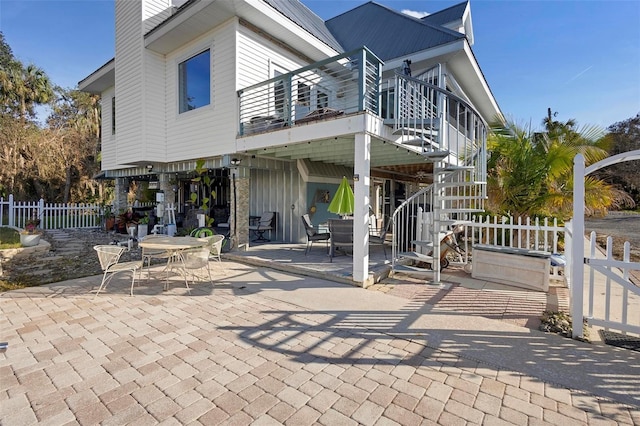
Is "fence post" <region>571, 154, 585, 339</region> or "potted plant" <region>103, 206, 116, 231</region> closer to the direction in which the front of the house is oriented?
the fence post

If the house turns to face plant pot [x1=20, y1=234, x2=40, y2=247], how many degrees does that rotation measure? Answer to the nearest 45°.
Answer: approximately 135° to its right

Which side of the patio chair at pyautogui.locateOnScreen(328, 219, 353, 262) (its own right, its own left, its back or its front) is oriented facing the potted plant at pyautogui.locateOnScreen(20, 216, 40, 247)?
left

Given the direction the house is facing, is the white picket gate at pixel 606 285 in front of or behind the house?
in front

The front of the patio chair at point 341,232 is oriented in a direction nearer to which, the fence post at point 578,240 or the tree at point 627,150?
the tree

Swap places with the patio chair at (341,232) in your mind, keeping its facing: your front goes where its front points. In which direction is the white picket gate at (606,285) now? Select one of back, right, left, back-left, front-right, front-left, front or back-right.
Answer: back-right

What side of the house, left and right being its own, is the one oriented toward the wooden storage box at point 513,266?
front

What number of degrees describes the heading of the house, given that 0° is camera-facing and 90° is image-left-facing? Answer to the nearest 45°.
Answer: approximately 315°

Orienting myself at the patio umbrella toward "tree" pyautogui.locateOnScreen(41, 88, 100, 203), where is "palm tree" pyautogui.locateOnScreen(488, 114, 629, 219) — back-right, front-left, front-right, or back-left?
back-right

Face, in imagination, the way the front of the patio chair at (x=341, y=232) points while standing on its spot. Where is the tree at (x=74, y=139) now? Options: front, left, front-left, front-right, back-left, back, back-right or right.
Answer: front-left

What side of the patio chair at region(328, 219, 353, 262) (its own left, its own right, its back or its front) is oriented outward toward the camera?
back

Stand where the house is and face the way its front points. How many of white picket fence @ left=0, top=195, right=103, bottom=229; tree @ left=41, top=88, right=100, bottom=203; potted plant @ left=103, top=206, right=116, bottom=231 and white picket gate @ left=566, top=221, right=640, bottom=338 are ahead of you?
1

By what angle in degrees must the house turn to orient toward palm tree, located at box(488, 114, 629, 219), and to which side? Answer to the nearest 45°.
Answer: approximately 45° to its left
